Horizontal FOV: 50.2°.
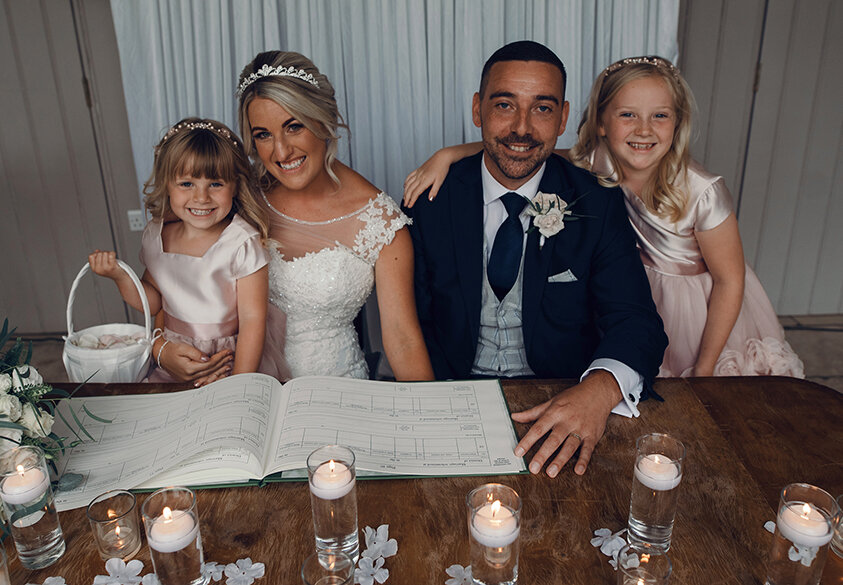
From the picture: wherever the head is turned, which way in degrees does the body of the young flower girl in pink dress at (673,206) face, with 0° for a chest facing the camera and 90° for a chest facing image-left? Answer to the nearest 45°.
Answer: approximately 45°

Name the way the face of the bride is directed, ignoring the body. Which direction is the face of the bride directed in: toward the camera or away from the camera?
toward the camera

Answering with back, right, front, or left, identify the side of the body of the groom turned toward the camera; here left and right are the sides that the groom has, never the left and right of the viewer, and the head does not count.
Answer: front

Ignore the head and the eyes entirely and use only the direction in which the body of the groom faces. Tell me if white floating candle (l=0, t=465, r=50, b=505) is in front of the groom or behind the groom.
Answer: in front

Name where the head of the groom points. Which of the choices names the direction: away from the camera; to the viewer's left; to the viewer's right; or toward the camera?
toward the camera

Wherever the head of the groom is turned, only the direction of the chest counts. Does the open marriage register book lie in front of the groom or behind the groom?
in front

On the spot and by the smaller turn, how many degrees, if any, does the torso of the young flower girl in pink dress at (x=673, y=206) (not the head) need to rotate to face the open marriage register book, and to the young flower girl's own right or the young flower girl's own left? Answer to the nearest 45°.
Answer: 0° — they already face it

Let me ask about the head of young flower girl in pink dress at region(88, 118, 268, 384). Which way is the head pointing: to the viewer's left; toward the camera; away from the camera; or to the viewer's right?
toward the camera

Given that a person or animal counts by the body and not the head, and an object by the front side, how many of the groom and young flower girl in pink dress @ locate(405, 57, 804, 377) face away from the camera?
0

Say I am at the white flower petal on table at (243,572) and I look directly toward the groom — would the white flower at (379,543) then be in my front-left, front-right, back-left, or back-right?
front-right

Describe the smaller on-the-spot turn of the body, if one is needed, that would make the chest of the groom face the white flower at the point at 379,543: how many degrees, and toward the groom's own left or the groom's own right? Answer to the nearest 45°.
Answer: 0° — they already face it

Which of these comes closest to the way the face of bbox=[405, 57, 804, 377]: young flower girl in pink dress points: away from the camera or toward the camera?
toward the camera

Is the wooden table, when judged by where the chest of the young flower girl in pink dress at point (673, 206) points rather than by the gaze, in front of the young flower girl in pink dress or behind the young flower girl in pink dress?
in front

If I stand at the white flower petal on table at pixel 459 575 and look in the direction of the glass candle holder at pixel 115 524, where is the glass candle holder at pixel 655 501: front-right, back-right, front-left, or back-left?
back-right
